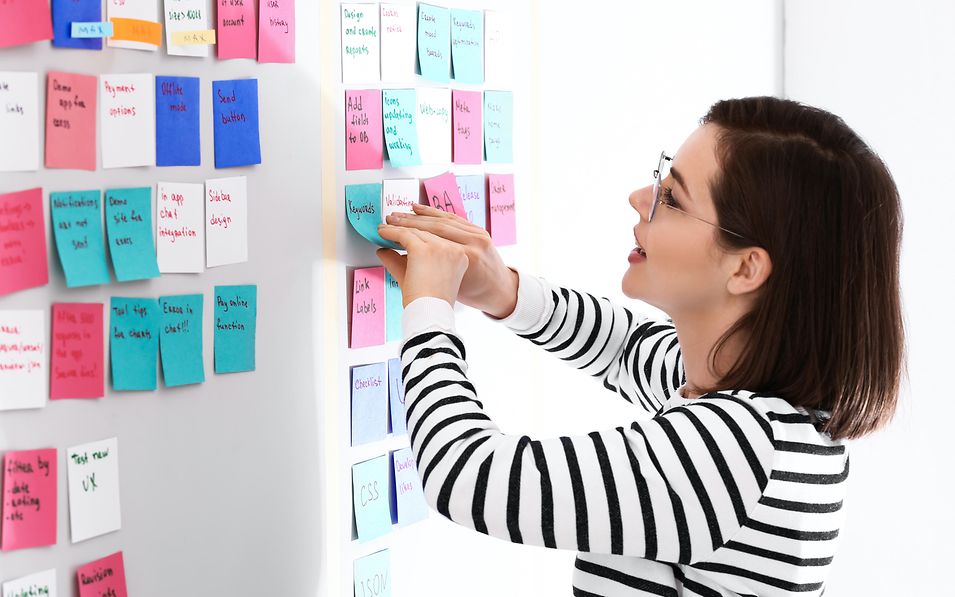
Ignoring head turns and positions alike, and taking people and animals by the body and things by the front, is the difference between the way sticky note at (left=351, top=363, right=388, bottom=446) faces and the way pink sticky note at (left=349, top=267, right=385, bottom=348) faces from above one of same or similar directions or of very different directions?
same or similar directions

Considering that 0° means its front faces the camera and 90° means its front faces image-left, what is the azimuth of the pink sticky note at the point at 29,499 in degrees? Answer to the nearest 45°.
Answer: approximately 315°

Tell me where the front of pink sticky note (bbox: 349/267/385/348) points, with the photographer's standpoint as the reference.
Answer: facing the viewer and to the right of the viewer

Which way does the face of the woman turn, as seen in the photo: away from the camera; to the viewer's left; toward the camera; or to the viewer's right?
to the viewer's left

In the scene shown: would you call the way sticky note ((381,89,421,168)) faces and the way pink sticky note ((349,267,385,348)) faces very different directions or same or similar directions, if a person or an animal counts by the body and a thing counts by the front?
same or similar directions

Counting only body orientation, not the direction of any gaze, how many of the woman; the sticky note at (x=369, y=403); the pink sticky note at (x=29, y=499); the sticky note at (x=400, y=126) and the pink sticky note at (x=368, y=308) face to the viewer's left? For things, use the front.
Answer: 1

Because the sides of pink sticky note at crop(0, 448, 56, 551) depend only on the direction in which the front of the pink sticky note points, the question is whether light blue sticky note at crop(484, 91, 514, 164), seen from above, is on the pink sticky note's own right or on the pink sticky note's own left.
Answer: on the pink sticky note's own left

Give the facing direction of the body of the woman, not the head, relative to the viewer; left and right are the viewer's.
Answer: facing to the left of the viewer

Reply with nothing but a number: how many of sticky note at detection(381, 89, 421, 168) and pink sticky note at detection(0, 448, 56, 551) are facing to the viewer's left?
0
